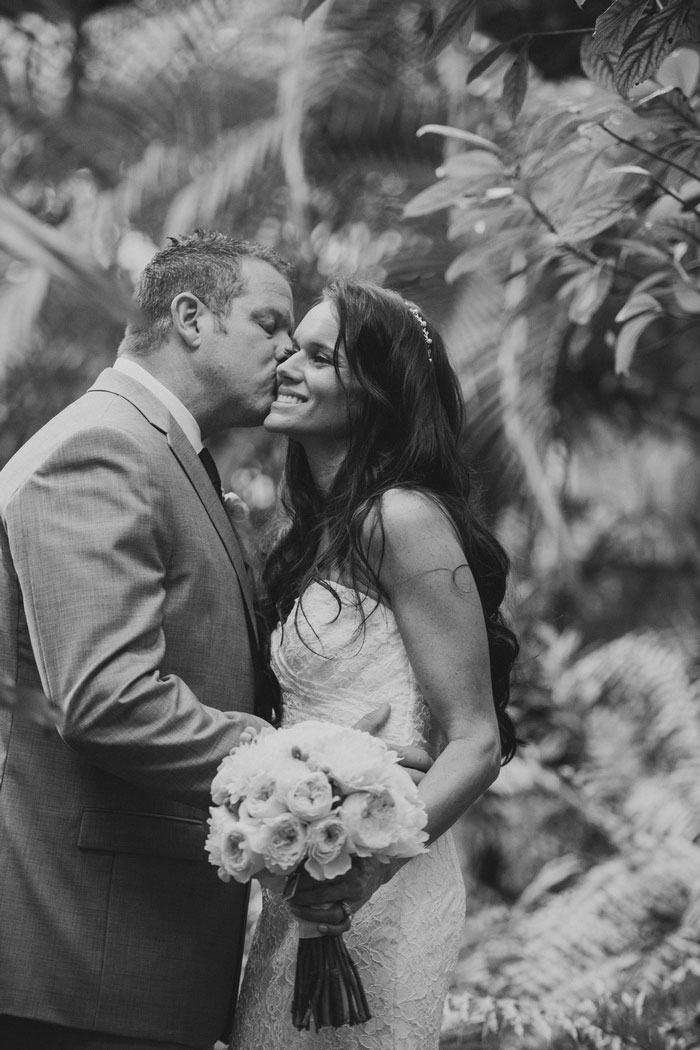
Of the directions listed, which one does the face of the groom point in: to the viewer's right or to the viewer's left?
to the viewer's right

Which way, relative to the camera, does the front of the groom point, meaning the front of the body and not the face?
to the viewer's right

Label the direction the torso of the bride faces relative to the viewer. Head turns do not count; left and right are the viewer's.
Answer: facing the viewer and to the left of the viewer

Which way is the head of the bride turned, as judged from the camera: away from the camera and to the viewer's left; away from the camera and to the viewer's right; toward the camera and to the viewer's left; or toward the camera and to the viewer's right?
toward the camera and to the viewer's left
